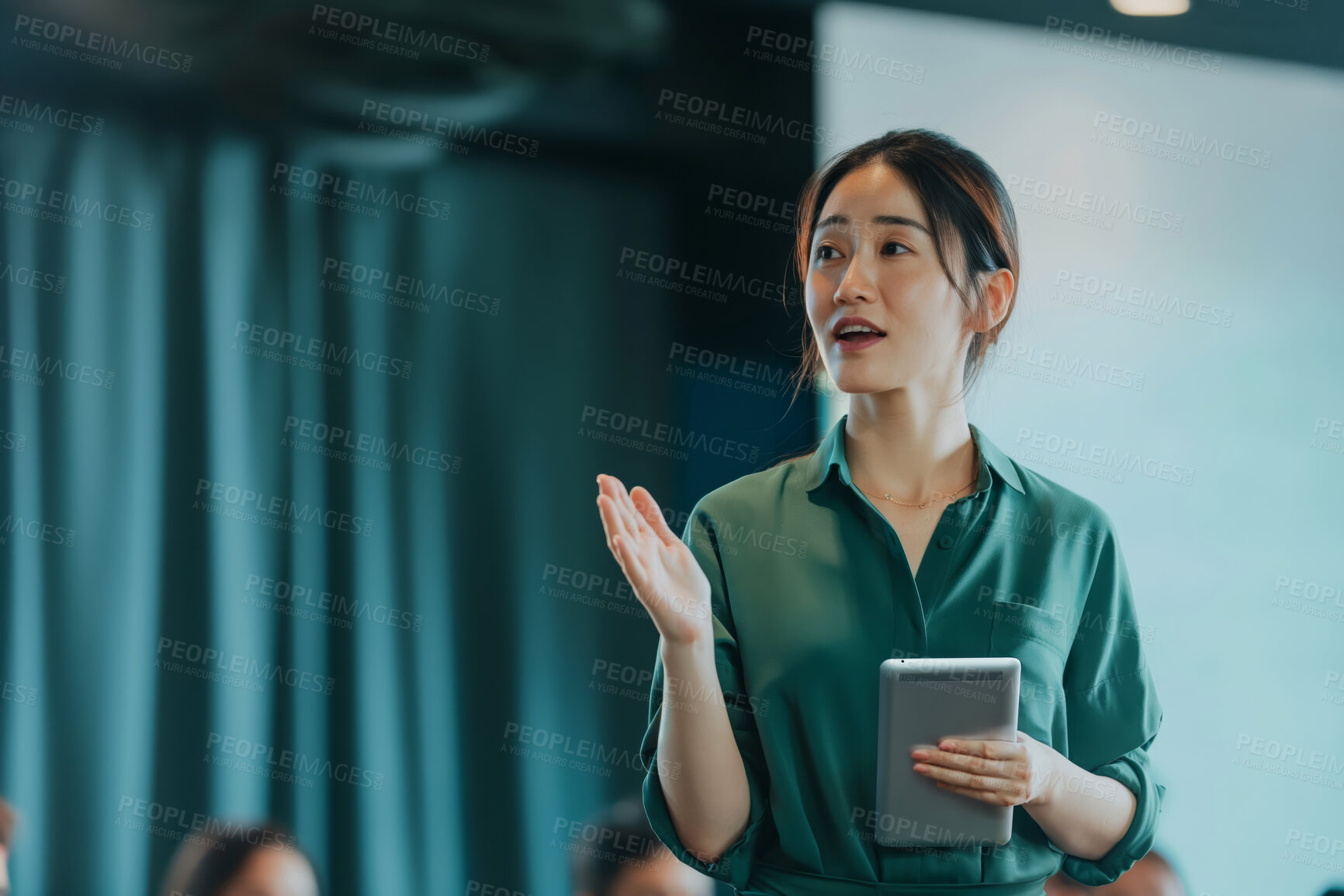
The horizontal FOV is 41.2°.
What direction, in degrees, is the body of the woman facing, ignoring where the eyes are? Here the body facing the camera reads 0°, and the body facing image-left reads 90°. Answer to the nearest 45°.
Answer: approximately 0°

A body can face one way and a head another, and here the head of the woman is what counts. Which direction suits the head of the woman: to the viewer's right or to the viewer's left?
to the viewer's left
